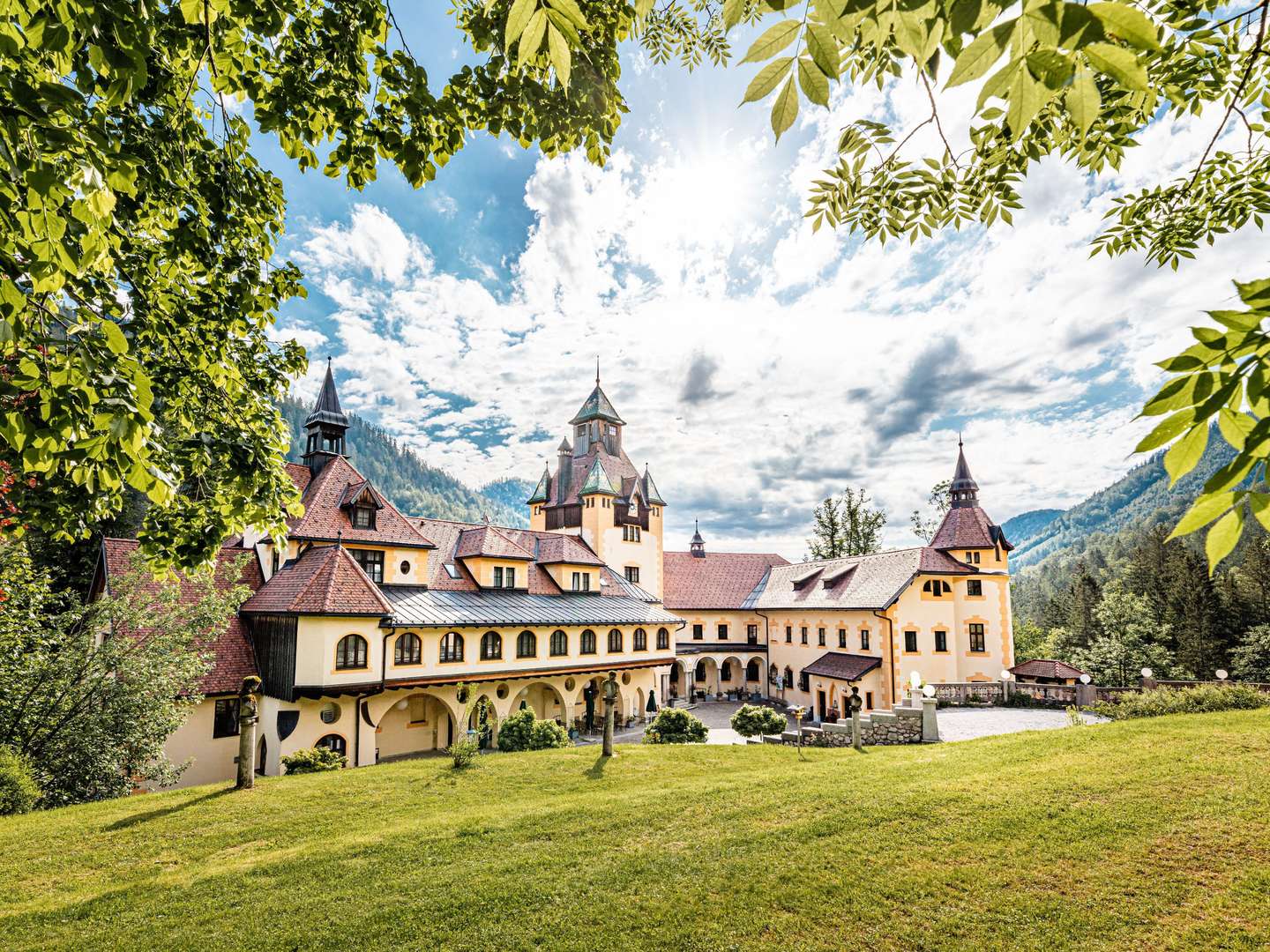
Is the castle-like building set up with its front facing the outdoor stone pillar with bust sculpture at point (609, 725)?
yes

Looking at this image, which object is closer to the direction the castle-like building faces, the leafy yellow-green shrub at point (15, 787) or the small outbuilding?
the leafy yellow-green shrub

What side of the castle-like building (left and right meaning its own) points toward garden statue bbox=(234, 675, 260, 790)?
front

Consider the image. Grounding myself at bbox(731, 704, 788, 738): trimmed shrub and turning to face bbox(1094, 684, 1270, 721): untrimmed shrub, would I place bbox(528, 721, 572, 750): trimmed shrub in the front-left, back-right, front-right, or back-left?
back-right

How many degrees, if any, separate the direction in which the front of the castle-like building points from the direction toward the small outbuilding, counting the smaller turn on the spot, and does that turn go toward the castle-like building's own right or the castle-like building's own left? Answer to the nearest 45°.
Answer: approximately 90° to the castle-like building's own left

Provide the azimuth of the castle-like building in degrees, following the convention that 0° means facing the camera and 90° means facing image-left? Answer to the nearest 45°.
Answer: approximately 0°
